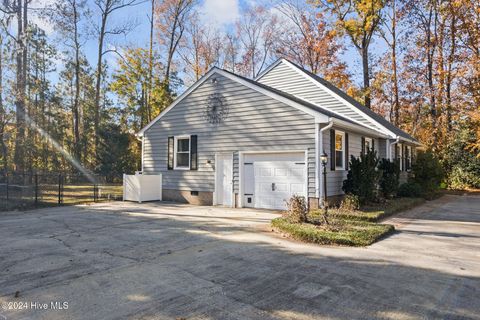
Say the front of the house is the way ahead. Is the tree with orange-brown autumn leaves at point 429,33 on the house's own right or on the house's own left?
on the house's own left

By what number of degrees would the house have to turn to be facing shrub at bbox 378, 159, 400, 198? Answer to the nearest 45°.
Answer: approximately 45° to its left

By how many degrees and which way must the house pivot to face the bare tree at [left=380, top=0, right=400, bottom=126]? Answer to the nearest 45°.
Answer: approximately 90° to its left

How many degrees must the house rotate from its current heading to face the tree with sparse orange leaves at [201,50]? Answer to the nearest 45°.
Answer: approximately 135° to its left

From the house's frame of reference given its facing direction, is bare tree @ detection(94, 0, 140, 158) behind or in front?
behind

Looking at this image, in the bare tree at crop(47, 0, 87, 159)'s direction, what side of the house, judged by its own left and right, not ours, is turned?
back

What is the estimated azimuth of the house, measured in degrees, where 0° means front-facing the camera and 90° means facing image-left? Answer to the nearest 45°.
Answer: approximately 315°

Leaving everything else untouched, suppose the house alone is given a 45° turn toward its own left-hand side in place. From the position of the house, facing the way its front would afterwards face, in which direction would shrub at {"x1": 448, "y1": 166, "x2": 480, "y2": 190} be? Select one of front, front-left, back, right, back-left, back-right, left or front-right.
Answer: front-left

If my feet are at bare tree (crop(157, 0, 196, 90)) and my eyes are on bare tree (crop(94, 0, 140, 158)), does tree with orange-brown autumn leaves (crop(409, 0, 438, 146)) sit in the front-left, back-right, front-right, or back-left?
back-left

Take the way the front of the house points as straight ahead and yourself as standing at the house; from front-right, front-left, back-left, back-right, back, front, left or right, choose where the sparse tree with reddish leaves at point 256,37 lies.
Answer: back-left

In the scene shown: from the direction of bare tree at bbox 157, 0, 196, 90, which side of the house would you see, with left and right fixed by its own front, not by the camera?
back
